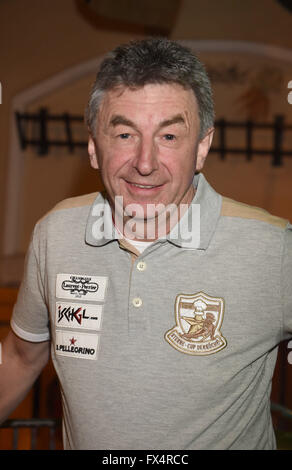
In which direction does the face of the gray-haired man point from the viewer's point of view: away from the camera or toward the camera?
toward the camera

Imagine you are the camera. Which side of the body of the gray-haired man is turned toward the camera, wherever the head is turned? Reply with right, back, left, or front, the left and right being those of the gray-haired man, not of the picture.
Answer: front
